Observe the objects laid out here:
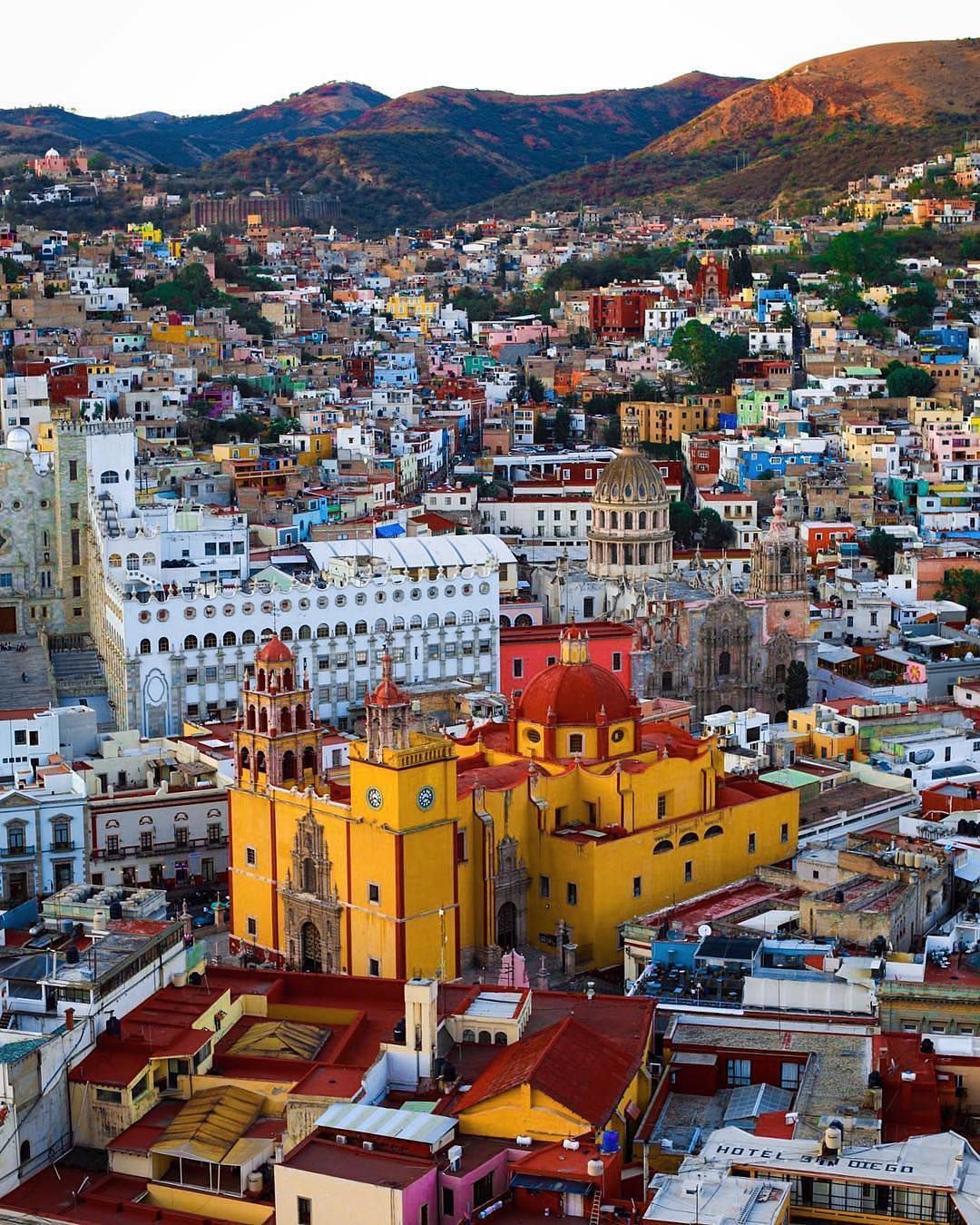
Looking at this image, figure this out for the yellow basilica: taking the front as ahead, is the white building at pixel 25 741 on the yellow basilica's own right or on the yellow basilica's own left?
on the yellow basilica's own right

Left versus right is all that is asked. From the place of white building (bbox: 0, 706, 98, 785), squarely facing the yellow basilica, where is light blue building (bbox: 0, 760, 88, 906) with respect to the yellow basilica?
right

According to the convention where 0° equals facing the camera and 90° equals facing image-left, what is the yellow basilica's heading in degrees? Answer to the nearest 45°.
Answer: approximately 45°

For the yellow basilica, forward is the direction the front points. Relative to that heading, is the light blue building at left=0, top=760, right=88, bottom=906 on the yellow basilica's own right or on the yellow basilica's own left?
on the yellow basilica's own right
